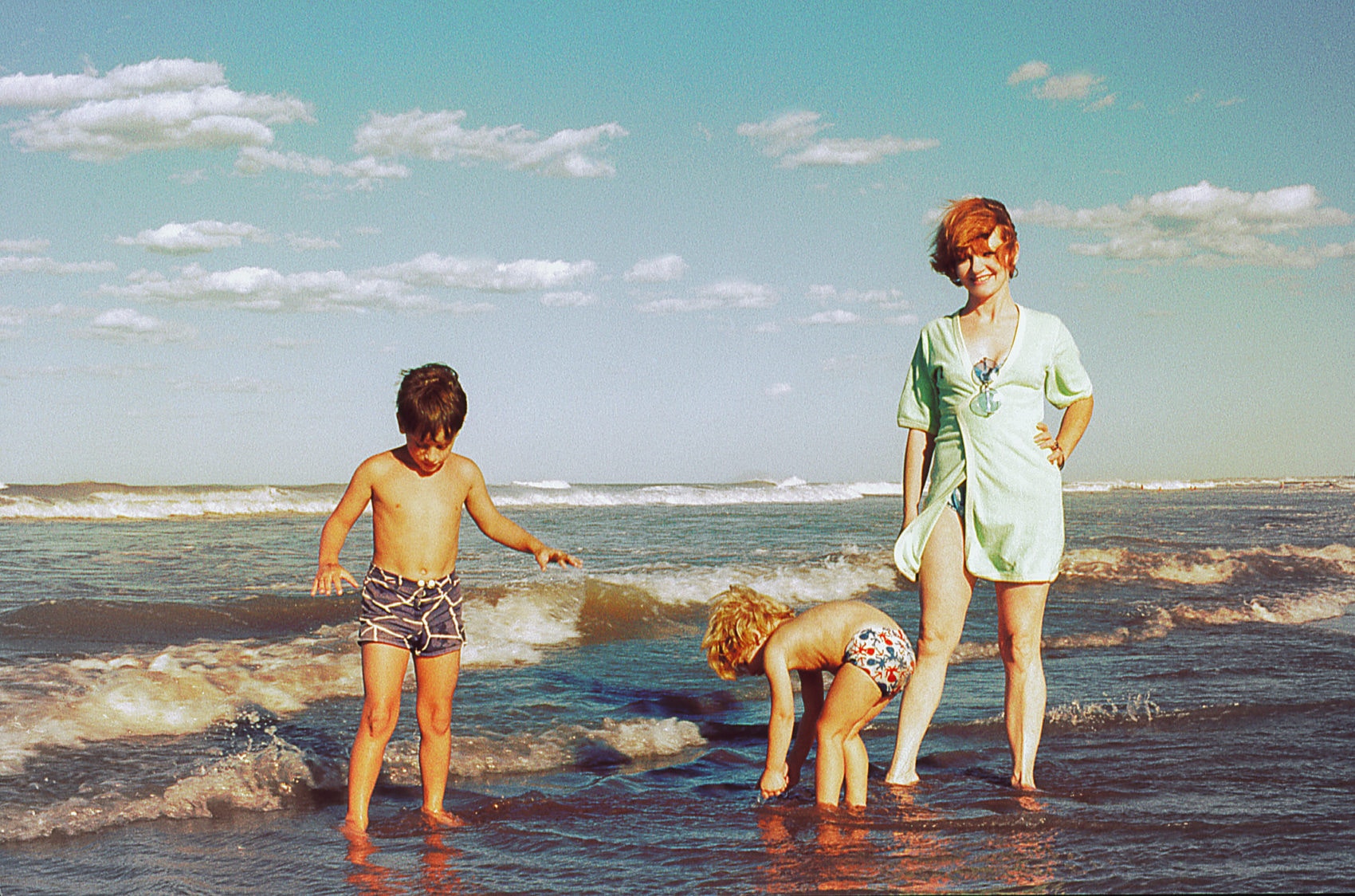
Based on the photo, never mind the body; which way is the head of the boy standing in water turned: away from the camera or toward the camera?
toward the camera

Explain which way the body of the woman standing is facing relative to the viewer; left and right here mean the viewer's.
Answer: facing the viewer

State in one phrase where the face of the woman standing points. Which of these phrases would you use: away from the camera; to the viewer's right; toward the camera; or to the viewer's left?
toward the camera
